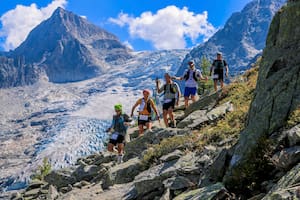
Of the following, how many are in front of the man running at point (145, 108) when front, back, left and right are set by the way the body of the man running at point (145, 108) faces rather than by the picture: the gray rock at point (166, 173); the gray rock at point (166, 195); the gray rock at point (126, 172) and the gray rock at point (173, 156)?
4

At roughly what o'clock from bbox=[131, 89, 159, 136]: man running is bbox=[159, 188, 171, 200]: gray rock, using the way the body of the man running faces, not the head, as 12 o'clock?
The gray rock is roughly at 12 o'clock from the man running.

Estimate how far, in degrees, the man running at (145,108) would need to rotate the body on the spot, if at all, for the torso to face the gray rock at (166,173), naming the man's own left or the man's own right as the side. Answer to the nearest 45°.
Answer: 0° — they already face it

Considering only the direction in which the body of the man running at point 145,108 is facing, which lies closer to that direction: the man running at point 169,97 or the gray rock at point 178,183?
the gray rock

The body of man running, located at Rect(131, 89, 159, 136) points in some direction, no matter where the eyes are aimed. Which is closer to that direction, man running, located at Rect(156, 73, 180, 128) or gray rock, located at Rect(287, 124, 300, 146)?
the gray rock

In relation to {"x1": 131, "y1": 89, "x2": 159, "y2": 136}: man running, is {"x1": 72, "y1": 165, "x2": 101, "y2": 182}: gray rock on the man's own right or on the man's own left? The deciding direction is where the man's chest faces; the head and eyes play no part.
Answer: on the man's own right

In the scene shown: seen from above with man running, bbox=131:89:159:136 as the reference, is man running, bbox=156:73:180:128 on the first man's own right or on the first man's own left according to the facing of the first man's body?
on the first man's own left

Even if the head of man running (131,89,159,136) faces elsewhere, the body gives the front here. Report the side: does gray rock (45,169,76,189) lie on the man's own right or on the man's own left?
on the man's own right

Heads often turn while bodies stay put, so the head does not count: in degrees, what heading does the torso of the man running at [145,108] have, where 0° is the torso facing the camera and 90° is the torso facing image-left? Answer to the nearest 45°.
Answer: approximately 0°

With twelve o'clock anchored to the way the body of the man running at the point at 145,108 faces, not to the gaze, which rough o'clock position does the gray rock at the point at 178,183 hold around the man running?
The gray rock is roughly at 12 o'clock from the man running.
